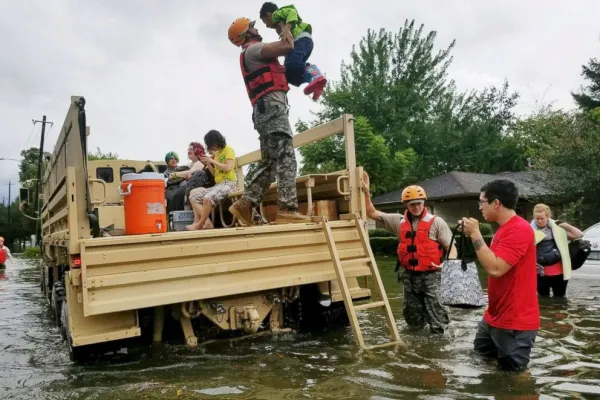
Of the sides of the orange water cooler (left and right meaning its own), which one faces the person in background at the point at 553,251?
left

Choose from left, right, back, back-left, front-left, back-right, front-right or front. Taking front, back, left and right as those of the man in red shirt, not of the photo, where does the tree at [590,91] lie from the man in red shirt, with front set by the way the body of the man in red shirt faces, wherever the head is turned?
right

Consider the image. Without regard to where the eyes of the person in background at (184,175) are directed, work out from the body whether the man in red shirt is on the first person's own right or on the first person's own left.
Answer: on the first person's own left

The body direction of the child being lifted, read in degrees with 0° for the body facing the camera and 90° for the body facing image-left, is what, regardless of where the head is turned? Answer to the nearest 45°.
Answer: approximately 90°

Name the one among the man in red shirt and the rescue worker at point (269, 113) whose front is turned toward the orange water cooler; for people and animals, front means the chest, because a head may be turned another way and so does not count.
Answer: the man in red shirt

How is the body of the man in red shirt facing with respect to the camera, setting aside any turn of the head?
to the viewer's left
